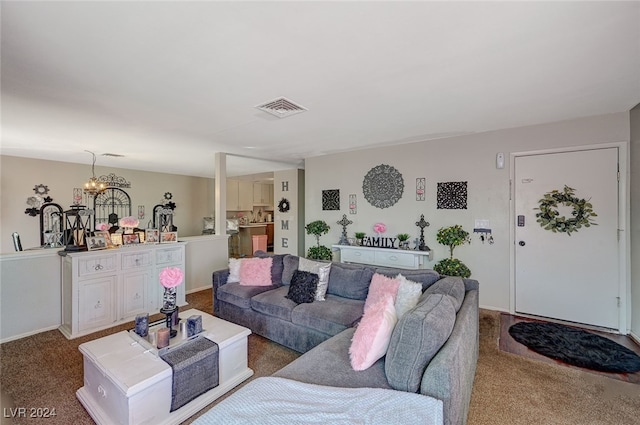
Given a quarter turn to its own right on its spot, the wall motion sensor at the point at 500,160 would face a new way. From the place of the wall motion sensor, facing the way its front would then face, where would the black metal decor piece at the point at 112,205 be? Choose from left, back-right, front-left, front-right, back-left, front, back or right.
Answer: front

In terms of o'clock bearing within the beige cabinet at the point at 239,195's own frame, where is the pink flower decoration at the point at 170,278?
The pink flower decoration is roughly at 12 o'clock from the beige cabinet.

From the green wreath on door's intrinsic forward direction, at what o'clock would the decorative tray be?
The decorative tray is roughly at 1 o'clock from the green wreath on door.

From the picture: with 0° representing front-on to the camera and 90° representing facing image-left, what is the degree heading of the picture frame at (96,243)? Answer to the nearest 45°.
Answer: approximately 315°

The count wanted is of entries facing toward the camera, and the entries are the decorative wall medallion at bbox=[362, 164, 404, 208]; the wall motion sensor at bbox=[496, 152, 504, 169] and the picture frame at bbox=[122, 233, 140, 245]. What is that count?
3
